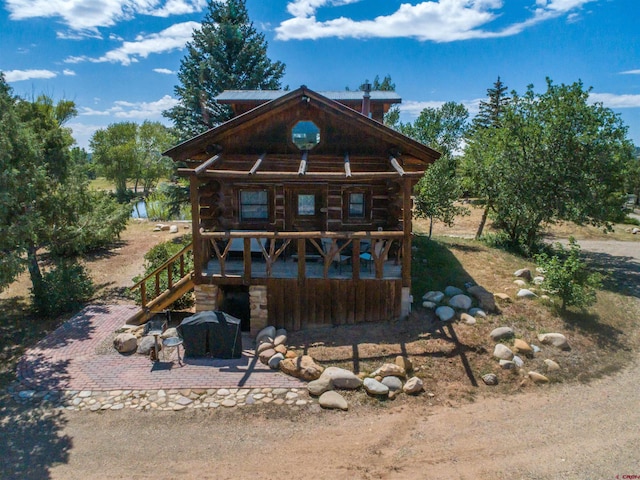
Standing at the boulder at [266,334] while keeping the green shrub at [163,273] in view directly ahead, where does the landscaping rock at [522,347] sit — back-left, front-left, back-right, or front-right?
back-right

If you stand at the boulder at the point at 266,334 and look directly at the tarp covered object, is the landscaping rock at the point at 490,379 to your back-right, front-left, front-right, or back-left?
back-left

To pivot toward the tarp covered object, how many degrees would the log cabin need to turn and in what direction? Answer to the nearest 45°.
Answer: approximately 45° to its right

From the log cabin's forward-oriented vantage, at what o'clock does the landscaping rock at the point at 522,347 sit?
The landscaping rock is roughly at 10 o'clock from the log cabin.

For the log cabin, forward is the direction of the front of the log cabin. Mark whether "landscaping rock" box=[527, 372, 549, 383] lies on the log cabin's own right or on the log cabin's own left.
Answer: on the log cabin's own left

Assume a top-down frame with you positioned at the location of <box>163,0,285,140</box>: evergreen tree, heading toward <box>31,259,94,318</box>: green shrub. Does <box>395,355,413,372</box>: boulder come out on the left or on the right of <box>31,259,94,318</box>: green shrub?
left

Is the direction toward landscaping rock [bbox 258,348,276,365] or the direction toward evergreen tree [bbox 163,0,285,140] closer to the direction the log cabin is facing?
the landscaping rock

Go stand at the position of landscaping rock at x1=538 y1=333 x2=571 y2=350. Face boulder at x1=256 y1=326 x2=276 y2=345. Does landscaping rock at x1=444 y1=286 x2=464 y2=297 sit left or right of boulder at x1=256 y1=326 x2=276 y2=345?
right

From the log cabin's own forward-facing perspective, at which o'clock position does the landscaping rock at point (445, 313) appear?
The landscaping rock is roughly at 10 o'clock from the log cabin.

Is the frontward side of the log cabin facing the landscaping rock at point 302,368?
yes

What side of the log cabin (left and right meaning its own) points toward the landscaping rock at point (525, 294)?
left

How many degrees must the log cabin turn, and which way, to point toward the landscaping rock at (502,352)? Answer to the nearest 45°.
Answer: approximately 45° to its left

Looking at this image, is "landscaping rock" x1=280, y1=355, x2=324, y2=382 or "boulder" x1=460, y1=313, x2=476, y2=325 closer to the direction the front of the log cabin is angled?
the landscaping rock

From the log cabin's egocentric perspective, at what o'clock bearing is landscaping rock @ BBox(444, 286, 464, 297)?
The landscaping rock is roughly at 9 o'clock from the log cabin.
